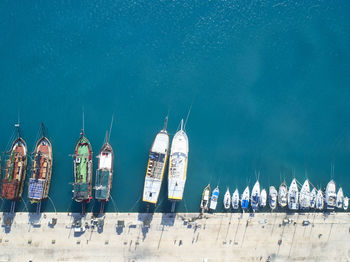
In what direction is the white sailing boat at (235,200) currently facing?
away from the camera

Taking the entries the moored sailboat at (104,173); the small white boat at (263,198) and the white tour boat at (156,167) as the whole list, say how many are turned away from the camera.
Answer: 3

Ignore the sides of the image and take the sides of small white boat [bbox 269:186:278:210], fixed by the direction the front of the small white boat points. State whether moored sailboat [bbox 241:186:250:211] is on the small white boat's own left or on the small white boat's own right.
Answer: on the small white boat's own left

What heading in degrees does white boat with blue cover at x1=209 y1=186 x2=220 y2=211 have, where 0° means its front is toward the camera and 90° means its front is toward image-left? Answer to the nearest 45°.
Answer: approximately 180°

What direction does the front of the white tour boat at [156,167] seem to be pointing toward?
away from the camera

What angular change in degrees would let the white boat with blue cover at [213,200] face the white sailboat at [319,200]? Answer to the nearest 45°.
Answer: approximately 90° to its right

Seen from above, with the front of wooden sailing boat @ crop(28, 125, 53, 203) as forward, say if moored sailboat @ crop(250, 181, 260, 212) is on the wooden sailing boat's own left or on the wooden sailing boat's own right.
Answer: on the wooden sailing boat's own right

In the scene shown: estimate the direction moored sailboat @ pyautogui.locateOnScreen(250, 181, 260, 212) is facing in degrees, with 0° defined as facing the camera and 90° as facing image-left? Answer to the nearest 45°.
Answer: approximately 180°

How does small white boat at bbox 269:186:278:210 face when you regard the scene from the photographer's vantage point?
facing away from the viewer

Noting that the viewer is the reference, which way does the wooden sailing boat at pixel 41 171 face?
facing away from the viewer

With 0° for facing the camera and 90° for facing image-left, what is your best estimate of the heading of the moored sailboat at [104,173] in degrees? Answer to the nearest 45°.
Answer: approximately 180°

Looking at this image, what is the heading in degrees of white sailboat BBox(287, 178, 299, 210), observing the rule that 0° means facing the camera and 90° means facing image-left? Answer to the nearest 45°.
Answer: approximately 180°

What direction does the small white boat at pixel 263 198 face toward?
away from the camera

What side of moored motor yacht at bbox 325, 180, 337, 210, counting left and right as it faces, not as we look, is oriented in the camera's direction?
back

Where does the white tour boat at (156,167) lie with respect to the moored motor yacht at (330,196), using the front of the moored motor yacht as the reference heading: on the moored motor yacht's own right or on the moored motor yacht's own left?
on the moored motor yacht's own left

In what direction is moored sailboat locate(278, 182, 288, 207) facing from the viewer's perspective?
away from the camera
